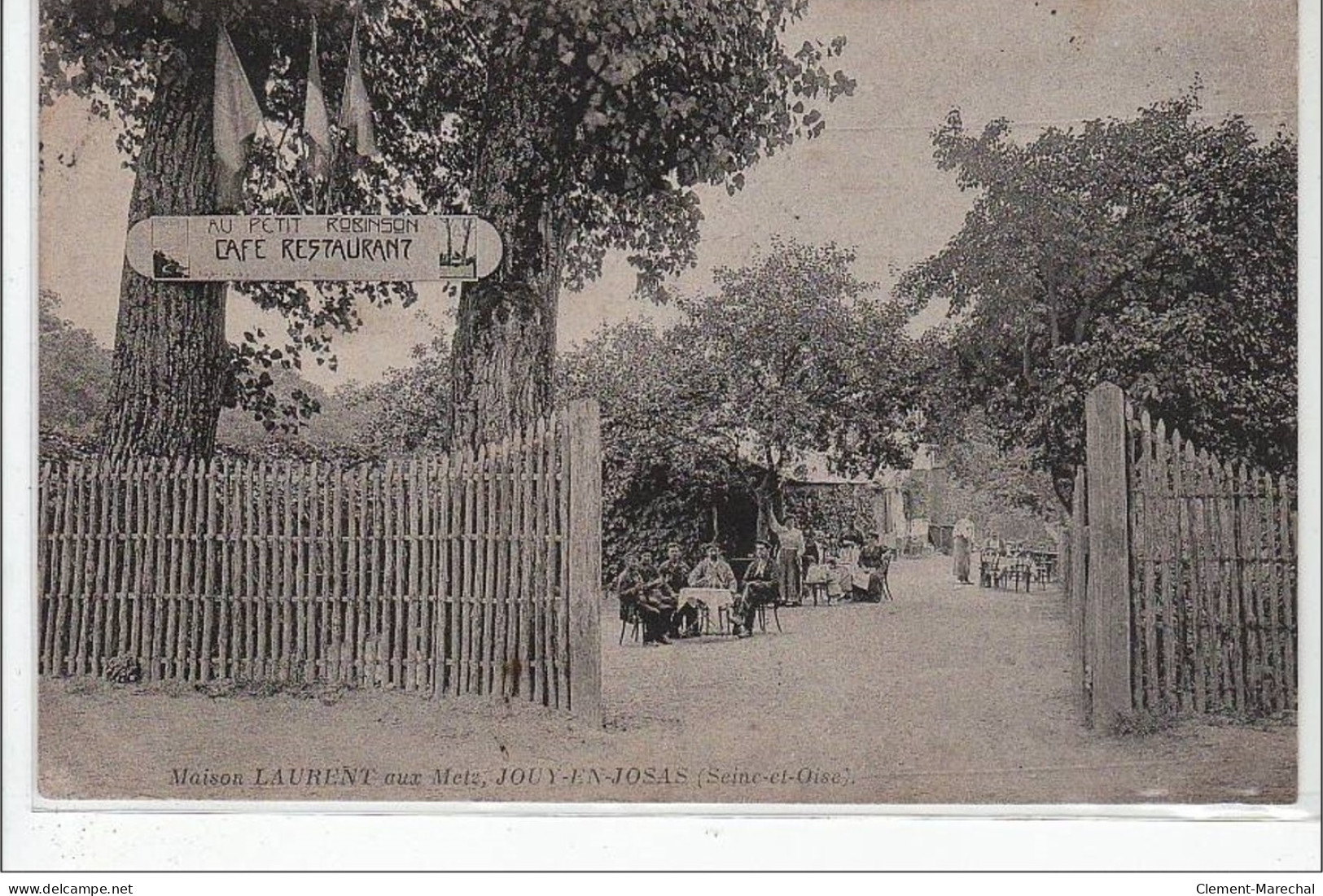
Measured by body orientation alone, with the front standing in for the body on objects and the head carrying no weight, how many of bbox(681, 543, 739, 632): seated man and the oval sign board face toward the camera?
2

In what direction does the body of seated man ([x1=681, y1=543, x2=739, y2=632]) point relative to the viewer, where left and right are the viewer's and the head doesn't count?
facing the viewer

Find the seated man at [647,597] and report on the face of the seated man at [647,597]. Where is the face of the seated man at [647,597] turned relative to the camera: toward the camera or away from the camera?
toward the camera

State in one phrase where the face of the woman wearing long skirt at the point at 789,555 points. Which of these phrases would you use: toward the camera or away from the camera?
toward the camera

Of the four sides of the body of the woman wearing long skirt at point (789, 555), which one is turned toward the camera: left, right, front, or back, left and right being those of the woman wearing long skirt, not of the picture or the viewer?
front

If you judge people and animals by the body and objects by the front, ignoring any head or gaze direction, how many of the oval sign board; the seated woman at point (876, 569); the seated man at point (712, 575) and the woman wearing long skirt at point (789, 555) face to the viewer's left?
1
